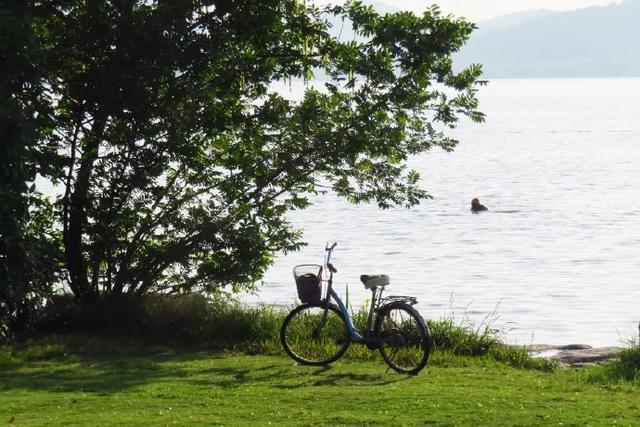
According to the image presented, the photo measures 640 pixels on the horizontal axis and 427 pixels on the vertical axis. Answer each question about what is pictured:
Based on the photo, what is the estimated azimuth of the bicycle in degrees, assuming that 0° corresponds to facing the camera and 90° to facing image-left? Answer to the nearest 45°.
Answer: approximately 135°

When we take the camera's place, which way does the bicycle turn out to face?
facing away from the viewer and to the left of the viewer
